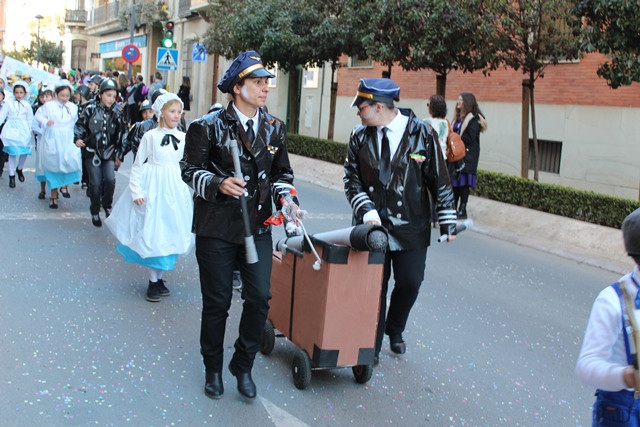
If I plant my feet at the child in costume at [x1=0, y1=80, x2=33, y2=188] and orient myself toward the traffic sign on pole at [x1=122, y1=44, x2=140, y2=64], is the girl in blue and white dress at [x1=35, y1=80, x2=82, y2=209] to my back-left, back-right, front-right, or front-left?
back-right

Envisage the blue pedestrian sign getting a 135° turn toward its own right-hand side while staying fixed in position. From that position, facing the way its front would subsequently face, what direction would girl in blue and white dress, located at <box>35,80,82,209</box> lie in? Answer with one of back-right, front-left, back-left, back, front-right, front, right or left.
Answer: back-left

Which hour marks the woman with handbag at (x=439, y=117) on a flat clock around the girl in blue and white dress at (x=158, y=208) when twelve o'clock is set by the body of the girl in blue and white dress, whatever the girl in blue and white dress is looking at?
The woman with handbag is roughly at 9 o'clock from the girl in blue and white dress.

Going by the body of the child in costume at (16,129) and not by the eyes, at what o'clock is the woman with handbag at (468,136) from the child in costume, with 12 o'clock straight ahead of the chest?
The woman with handbag is roughly at 10 o'clock from the child in costume.

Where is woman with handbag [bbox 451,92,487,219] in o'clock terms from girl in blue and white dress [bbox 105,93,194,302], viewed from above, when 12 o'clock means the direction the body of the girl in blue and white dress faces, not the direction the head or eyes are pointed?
The woman with handbag is roughly at 9 o'clock from the girl in blue and white dress.

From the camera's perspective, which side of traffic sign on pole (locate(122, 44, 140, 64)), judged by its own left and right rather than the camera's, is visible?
front

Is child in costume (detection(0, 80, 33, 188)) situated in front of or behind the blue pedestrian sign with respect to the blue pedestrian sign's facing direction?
in front

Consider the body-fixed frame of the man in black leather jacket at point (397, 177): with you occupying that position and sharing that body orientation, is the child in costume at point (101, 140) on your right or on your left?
on your right

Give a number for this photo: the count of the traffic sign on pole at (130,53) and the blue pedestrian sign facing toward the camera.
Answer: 2

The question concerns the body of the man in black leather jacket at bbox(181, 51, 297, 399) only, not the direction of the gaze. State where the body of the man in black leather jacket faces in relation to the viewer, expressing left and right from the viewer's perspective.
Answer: facing the viewer and to the right of the viewer

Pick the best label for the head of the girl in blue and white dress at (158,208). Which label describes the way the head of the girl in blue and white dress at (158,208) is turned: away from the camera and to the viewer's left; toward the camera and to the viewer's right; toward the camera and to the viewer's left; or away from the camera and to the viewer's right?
toward the camera and to the viewer's right

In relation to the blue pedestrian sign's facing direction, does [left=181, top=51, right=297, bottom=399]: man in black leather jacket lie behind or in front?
in front

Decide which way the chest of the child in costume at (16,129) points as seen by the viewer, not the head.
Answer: toward the camera

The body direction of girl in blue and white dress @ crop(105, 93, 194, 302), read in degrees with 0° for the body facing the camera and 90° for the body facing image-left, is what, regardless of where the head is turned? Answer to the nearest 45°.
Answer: approximately 315°

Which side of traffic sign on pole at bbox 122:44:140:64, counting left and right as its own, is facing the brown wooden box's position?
front
